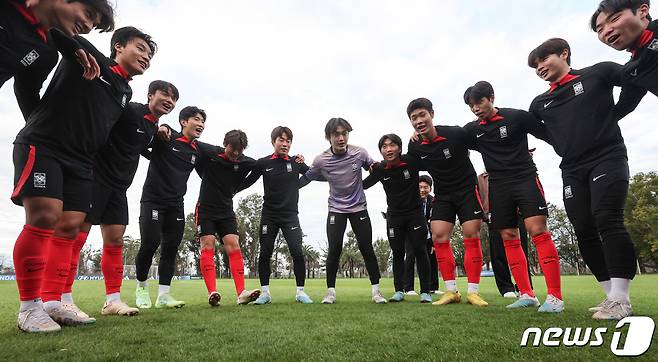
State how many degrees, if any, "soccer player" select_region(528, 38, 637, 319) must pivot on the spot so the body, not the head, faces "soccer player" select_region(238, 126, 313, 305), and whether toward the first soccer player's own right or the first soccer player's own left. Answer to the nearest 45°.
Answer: approximately 45° to the first soccer player's own right

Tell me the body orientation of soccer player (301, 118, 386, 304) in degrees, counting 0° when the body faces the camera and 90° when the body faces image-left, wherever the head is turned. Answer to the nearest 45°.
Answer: approximately 0°

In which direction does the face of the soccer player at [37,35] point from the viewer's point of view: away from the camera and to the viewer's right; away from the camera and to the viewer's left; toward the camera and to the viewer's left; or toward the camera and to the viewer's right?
toward the camera and to the viewer's right

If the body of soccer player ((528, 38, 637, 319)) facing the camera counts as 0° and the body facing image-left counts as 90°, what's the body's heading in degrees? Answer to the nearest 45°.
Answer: approximately 45°

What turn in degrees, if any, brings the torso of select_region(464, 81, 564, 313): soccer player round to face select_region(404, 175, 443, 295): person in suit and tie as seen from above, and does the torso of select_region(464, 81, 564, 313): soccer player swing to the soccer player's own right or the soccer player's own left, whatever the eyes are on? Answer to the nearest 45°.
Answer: approximately 90° to the soccer player's own right

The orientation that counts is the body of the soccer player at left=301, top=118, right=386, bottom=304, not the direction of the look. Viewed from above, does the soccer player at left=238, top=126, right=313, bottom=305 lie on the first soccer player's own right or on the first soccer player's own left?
on the first soccer player's own right

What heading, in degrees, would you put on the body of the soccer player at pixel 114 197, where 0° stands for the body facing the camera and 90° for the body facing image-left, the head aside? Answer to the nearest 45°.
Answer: approximately 315°

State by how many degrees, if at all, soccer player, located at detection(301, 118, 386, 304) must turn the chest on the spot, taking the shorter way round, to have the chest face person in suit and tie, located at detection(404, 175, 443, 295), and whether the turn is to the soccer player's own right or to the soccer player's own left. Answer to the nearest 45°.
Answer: approximately 135° to the soccer player's own left

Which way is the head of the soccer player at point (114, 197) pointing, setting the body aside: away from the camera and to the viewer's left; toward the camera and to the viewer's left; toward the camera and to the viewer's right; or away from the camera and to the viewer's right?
toward the camera and to the viewer's right

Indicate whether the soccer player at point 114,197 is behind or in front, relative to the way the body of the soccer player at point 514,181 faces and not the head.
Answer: in front

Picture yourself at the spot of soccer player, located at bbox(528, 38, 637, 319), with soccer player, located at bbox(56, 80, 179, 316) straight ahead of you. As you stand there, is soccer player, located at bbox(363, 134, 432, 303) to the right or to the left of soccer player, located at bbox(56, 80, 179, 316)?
right

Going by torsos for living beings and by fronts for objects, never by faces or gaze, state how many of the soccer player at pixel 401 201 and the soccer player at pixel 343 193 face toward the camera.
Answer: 2

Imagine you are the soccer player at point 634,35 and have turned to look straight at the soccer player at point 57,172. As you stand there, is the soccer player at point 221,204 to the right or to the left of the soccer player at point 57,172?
right
